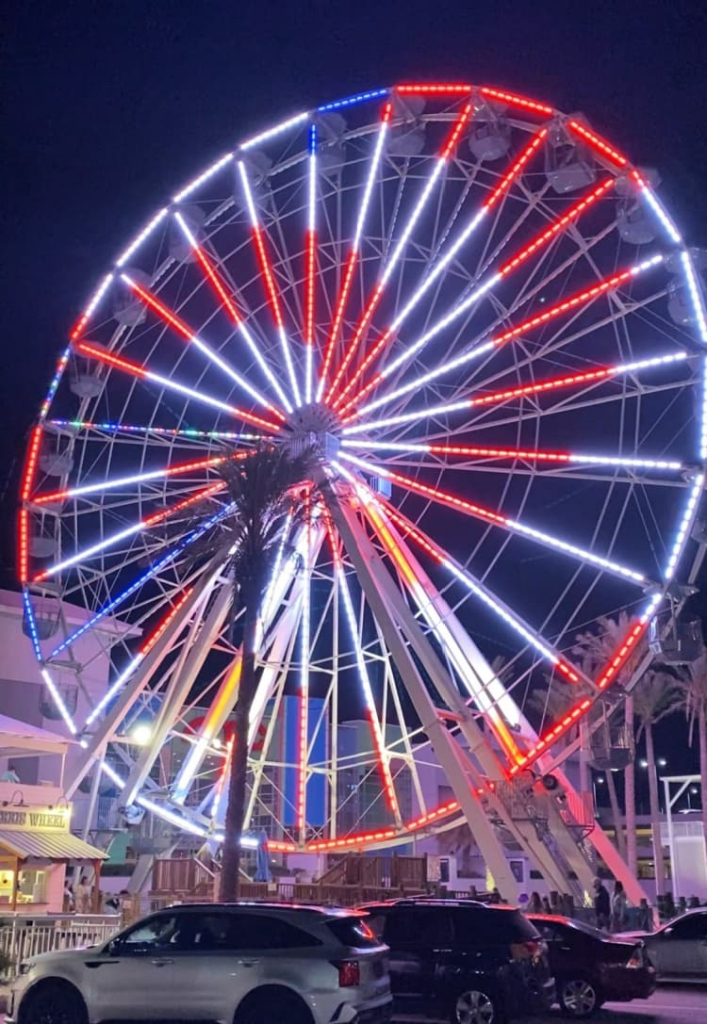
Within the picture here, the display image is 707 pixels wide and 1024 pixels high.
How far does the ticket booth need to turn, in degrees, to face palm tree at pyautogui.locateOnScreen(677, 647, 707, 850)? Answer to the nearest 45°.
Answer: approximately 135° to its left

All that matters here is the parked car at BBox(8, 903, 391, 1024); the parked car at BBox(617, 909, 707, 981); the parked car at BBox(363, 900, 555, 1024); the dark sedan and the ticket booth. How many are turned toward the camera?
1

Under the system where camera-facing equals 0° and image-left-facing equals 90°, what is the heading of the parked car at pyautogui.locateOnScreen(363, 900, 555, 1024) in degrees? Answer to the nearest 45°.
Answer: approximately 90°

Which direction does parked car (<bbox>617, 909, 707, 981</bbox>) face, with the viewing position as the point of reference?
facing to the left of the viewer

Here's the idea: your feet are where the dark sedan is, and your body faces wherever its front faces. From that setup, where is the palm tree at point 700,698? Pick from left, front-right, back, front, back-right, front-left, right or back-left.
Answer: right

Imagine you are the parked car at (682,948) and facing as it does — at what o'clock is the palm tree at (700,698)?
The palm tree is roughly at 3 o'clock from the parked car.

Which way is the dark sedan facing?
to the viewer's left

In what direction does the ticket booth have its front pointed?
toward the camera

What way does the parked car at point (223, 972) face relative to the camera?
to the viewer's left

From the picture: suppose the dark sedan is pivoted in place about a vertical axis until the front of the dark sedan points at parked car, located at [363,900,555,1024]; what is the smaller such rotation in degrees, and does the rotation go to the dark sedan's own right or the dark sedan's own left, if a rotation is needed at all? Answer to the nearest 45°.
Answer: approximately 45° to the dark sedan's own left

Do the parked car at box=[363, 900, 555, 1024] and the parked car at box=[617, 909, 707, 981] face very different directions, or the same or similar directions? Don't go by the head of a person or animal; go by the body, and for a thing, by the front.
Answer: same or similar directions

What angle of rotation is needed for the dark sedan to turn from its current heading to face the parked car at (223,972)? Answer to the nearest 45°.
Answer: approximately 45° to its left

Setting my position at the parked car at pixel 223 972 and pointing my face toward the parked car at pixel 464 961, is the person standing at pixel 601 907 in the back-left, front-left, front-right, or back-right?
front-left
